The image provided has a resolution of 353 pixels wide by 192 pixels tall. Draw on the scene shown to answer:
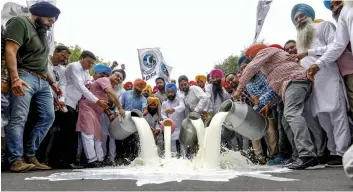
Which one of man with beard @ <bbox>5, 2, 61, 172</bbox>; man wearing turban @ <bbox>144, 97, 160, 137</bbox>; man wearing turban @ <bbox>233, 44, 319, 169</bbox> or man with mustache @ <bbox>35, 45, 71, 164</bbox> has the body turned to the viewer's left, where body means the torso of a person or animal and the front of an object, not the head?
man wearing turban @ <bbox>233, 44, 319, 169</bbox>

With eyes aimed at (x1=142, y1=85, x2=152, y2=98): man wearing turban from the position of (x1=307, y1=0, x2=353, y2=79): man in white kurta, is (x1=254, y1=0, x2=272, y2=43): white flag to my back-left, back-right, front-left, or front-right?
front-right

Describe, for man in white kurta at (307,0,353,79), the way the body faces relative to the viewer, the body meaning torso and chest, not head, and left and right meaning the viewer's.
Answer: facing to the left of the viewer

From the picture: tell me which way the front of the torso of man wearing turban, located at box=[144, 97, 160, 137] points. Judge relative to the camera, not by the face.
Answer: toward the camera

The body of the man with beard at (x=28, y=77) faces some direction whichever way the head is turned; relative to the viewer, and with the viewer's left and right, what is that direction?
facing the viewer and to the right of the viewer

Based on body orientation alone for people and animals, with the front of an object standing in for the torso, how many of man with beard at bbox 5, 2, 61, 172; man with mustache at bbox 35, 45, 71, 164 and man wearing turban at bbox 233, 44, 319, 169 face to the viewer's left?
1

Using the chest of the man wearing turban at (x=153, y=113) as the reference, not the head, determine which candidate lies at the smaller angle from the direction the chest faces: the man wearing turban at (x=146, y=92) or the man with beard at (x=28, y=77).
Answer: the man with beard

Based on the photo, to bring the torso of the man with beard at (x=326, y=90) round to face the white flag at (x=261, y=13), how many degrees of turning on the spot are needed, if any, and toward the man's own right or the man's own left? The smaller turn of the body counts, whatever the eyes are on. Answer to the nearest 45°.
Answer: approximately 135° to the man's own right

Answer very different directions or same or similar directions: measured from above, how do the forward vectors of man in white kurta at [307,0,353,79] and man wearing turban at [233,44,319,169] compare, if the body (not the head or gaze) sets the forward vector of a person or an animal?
same or similar directions

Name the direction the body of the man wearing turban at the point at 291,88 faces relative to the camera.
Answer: to the viewer's left

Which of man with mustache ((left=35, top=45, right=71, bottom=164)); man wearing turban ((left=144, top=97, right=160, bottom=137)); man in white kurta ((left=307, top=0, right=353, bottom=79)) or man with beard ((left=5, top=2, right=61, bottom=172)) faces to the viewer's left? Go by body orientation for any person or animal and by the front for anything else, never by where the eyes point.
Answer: the man in white kurta

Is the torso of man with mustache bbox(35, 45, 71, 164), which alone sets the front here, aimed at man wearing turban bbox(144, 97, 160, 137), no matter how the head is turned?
no

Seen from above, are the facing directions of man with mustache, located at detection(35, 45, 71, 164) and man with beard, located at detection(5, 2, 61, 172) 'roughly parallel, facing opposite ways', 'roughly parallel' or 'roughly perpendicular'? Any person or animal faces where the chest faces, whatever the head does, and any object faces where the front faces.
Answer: roughly parallel

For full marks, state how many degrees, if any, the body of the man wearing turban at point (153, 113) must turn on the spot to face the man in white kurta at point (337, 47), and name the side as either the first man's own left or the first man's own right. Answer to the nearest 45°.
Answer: approximately 45° to the first man's own left

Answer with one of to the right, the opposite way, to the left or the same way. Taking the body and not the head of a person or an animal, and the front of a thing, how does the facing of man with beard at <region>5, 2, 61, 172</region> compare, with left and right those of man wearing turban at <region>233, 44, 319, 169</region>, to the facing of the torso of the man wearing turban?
the opposite way
